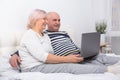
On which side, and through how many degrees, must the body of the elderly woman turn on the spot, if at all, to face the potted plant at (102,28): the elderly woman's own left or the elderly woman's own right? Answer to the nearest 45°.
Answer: approximately 45° to the elderly woman's own left

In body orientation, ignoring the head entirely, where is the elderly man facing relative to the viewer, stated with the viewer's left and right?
facing the viewer and to the right of the viewer

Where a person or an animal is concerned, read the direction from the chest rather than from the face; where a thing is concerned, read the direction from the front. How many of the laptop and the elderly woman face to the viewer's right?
1

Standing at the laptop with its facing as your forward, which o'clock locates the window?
The window is roughly at 2 o'clock from the laptop.

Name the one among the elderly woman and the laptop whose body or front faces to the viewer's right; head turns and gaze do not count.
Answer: the elderly woman

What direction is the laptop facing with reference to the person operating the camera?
facing away from the viewer and to the left of the viewer

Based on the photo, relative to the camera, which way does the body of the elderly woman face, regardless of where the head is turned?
to the viewer's right

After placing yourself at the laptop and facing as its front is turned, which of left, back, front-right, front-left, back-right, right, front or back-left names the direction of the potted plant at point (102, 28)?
front-right
